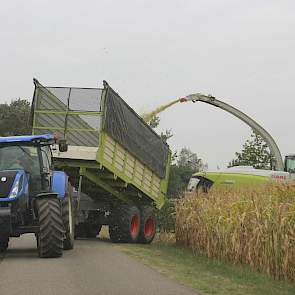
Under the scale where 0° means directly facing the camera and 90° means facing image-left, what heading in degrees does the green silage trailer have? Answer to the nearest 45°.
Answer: approximately 45°

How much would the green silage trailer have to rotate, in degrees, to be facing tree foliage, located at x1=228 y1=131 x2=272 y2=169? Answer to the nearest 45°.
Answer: approximately 180°

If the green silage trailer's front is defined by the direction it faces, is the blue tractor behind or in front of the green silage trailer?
in front

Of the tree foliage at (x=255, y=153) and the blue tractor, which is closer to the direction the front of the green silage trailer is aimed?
the blue tractor
